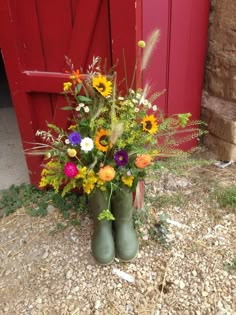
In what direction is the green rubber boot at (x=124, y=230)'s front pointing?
toward the camera

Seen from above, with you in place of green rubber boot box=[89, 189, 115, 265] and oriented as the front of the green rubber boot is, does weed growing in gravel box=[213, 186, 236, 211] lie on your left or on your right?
on your left

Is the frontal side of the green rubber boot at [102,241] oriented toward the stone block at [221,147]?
no

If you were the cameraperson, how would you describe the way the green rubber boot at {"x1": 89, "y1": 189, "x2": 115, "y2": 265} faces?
facing the viewer

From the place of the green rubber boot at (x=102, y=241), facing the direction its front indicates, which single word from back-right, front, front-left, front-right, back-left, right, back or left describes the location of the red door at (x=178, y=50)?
back-left

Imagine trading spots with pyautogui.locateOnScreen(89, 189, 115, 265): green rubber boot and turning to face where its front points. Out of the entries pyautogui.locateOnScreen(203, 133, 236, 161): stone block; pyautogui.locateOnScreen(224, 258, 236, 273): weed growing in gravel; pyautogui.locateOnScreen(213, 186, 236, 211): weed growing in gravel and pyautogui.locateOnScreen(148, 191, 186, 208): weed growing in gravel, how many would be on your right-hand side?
0

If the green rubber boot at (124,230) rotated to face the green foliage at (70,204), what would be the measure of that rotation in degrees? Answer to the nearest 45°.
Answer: approximately 135° to its right

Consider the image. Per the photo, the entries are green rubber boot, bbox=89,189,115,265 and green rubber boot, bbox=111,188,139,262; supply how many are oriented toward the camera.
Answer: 2

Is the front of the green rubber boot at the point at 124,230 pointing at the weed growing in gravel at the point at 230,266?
no

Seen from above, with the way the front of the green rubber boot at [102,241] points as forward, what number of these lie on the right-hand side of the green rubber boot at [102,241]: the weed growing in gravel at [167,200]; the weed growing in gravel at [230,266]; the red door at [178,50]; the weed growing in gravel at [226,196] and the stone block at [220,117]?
0

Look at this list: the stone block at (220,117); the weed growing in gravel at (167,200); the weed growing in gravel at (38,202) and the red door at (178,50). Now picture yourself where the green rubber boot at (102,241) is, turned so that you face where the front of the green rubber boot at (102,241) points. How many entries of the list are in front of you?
0

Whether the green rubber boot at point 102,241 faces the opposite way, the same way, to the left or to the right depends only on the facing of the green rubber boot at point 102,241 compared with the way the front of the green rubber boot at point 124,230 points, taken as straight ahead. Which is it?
the same way

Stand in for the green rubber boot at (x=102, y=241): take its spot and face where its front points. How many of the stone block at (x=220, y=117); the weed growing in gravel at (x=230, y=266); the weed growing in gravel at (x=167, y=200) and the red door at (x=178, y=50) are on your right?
0
